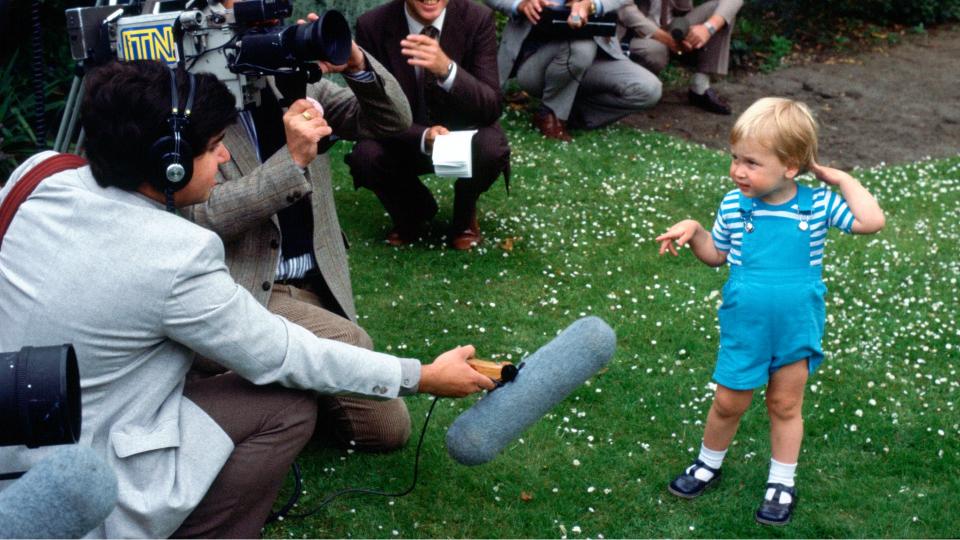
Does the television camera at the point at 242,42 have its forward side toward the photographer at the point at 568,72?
no

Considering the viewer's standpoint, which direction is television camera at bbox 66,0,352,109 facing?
facing the viewer and to the right of the viewer

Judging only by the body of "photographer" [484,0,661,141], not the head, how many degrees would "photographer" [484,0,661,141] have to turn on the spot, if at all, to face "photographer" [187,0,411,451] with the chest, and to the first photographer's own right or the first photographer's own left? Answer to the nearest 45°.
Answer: approximately 45° to the first photographer's own right

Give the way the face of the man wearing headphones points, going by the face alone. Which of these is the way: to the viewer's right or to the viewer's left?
to the viewer's right

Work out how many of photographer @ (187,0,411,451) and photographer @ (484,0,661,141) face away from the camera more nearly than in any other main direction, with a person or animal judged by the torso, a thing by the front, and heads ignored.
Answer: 0

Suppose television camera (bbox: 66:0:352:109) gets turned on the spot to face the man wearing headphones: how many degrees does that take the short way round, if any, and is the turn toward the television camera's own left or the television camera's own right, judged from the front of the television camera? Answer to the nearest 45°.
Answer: approximately 45° to the television camera's own right

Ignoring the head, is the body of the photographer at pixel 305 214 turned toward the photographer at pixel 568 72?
no

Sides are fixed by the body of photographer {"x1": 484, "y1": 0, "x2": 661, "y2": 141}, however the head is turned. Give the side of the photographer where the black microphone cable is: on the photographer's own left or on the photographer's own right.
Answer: on the photographer's own right

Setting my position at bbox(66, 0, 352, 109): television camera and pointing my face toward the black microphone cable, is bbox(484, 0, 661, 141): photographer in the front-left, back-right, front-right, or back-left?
back-left
